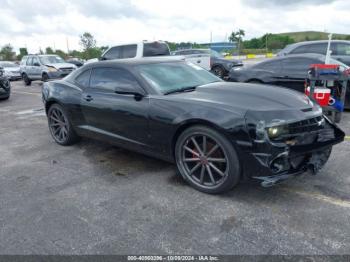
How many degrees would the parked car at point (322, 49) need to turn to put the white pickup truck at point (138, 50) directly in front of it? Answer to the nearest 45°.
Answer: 0° — it already faces it

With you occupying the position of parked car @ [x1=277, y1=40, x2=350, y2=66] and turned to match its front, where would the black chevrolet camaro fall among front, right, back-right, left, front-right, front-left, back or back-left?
left

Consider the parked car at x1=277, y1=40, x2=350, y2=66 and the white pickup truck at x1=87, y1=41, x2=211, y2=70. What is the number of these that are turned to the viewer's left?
2

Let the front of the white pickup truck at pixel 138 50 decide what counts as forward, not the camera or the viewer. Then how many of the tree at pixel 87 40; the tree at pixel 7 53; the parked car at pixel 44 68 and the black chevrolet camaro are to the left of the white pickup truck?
1

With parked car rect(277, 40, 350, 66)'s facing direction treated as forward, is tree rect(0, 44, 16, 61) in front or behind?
in front

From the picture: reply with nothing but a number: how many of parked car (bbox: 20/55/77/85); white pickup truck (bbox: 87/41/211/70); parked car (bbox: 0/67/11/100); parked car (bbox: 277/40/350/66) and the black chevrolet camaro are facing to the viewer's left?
2

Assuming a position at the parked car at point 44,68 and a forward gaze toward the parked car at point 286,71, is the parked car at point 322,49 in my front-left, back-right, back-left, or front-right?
front-left

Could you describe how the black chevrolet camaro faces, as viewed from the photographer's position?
facing the viewer and to the right of the viewer

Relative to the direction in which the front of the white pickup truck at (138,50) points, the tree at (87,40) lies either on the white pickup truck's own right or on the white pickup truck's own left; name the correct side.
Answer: on the white pickup truck's own right

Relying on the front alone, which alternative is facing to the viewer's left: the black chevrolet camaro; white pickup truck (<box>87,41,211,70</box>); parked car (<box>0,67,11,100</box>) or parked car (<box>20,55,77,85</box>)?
the white pickup truck

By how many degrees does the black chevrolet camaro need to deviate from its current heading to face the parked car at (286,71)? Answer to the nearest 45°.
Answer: approximately 90° to its left

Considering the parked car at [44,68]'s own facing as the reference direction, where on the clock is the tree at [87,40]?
The tree is roughly at 8 o'clock from the parked car.

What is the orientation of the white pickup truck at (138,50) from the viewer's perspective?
to the viewer's left

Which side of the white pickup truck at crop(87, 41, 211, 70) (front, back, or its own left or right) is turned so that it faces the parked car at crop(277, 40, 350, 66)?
back

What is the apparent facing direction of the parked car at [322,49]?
to the viewer's left

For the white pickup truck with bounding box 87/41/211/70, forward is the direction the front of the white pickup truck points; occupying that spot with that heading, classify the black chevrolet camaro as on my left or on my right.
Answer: on my left

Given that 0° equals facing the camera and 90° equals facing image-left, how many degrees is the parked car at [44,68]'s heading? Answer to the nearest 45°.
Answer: approximately 315°
